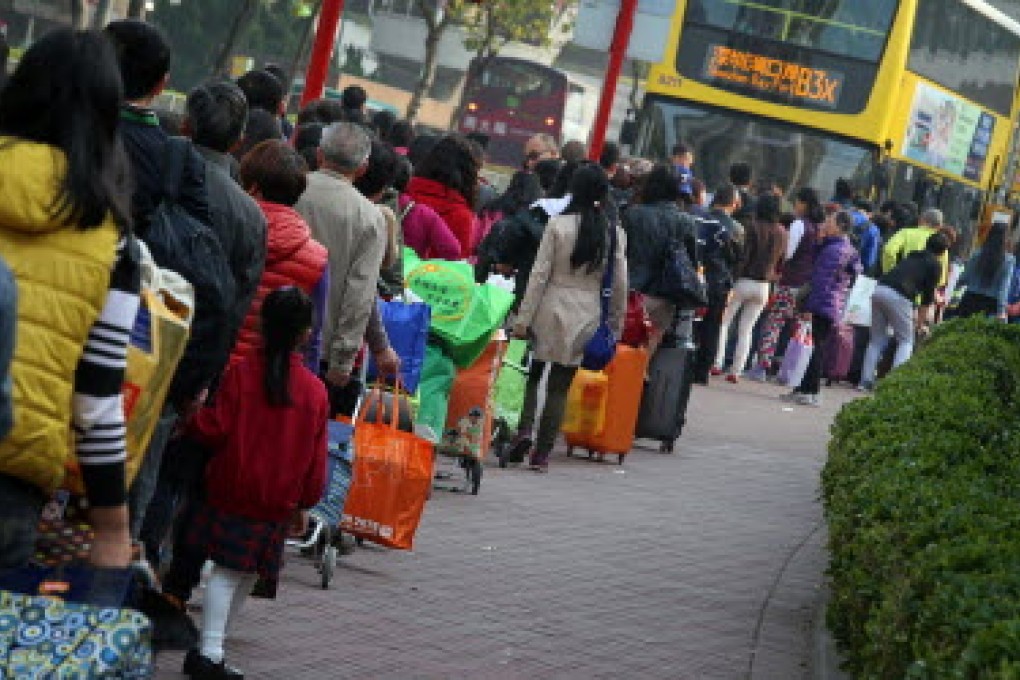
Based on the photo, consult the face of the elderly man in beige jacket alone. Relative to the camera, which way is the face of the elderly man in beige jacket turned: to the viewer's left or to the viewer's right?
to the viewer's right

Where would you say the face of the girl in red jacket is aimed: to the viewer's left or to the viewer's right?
to the viewer's right

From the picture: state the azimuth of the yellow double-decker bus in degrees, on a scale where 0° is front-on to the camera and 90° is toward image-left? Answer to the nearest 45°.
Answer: approximately 45°
